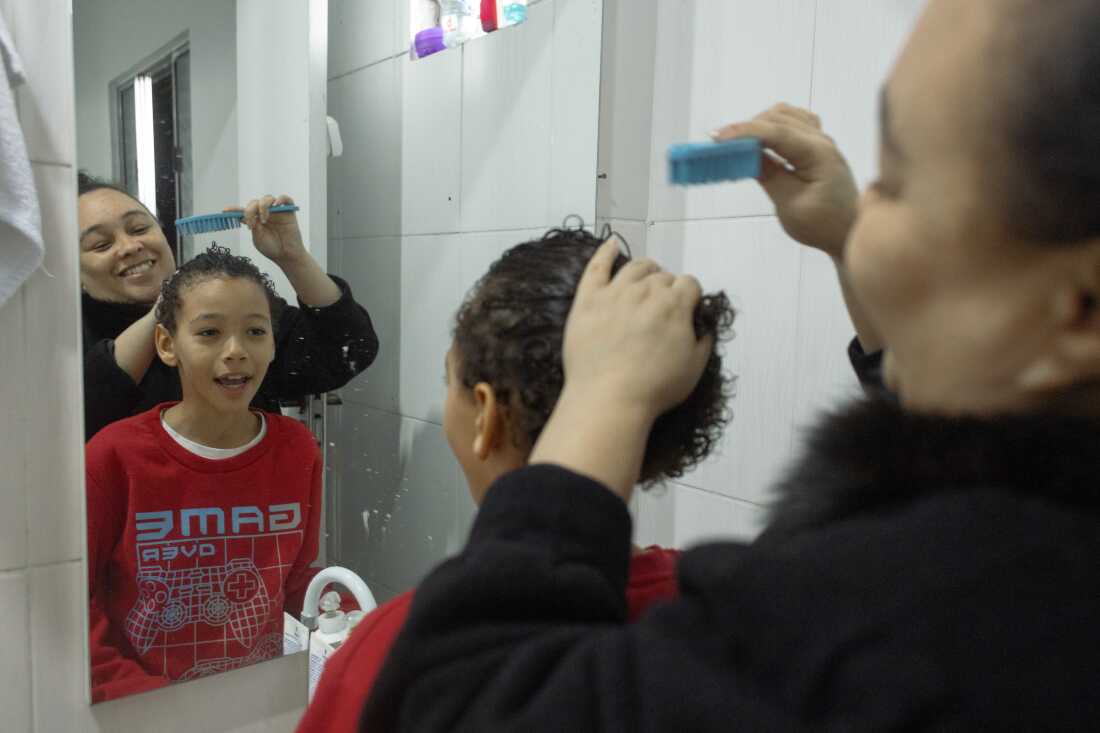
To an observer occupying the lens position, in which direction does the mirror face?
facing the viewer and to the right of the viewer

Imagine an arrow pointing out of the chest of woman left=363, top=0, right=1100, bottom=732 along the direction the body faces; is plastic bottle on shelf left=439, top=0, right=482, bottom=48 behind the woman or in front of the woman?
in front

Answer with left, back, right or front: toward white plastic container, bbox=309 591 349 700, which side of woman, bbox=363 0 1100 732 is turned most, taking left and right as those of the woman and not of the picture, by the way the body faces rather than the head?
front

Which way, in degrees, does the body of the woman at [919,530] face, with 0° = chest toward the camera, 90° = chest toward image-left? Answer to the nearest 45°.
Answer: approximately 135°

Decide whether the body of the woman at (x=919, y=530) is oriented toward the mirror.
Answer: yes

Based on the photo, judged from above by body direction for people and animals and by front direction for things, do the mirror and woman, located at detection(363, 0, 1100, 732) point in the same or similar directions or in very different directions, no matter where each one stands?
very different directions
